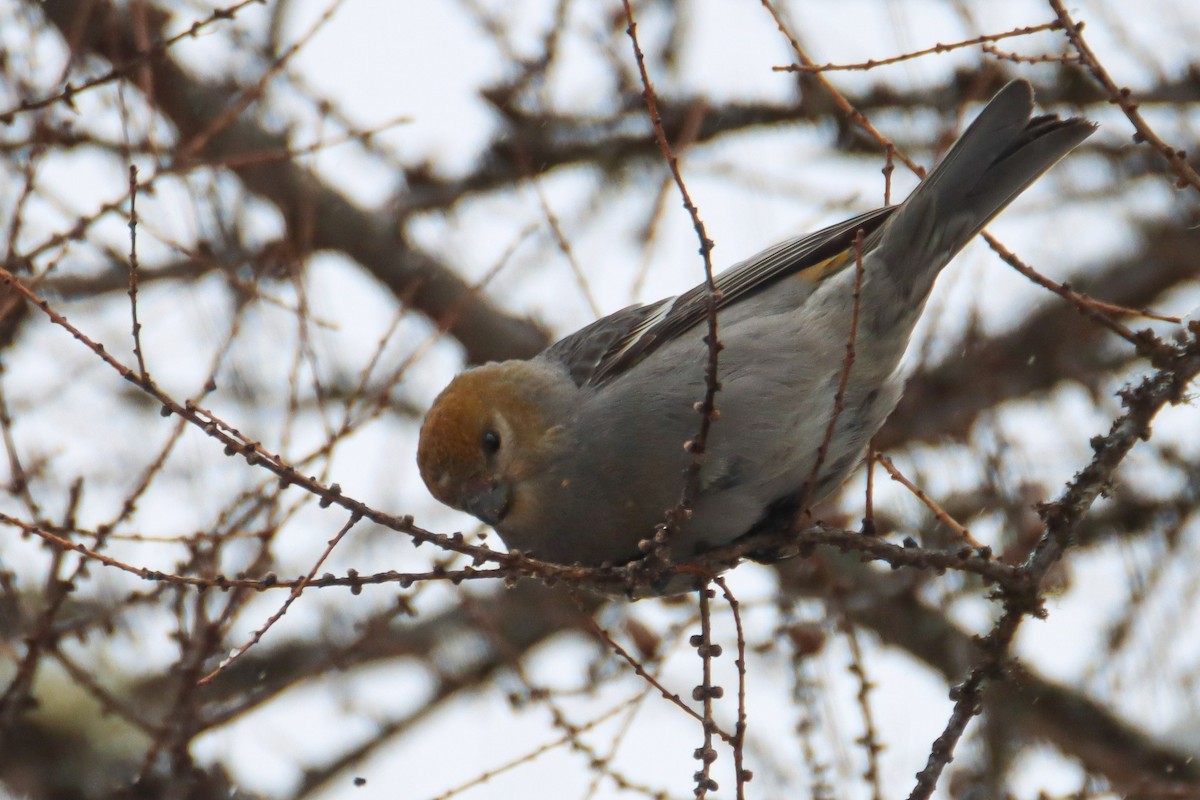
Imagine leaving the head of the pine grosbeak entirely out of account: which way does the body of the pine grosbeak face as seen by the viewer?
to the viewer's left
